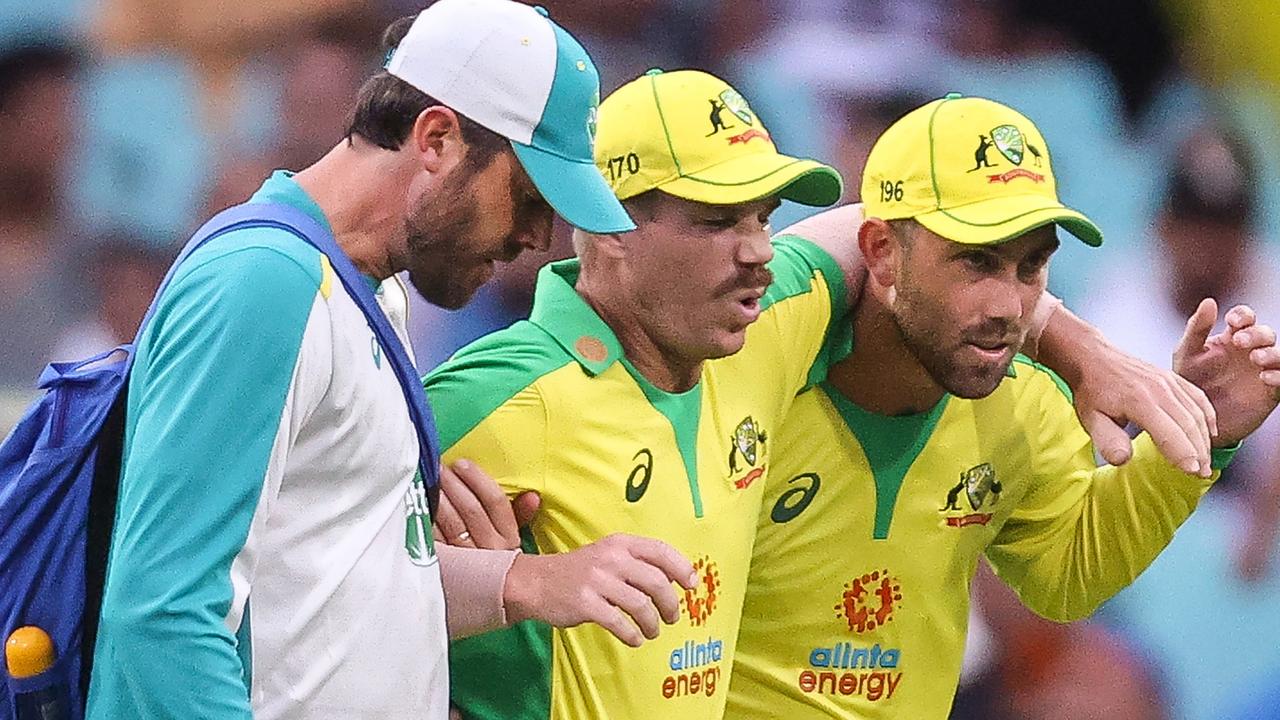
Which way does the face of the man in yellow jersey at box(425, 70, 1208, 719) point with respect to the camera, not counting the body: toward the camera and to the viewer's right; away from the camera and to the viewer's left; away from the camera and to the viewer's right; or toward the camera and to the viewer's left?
toward the camera and to the viewer's right

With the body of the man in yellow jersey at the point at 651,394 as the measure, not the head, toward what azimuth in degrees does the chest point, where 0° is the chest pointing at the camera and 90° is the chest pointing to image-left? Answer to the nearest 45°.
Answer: approximately 315°

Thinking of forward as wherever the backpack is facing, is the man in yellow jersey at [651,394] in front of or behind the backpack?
behind

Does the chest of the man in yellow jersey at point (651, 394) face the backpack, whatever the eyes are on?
no

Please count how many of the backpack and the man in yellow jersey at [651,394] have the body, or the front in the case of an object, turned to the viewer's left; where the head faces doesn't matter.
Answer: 1

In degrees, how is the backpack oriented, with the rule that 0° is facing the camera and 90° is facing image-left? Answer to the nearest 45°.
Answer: approximately 90°

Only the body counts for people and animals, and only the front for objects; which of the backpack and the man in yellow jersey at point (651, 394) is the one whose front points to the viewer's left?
the backpack

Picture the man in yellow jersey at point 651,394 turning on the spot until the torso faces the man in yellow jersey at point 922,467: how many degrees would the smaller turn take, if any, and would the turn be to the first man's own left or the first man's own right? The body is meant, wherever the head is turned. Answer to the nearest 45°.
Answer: approximately 90° to the first man's own left
